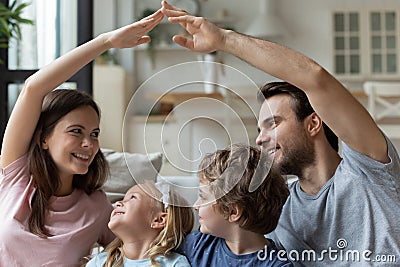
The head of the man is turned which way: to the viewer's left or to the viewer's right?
to the viewer's left

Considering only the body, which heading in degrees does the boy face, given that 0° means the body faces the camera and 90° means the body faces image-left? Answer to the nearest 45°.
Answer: approximately 45°

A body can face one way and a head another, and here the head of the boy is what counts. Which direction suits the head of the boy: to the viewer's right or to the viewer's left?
to the viewer's left

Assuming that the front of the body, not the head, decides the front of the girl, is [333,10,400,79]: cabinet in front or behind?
behind

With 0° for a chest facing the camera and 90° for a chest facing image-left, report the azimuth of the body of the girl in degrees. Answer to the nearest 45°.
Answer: approximately 45°

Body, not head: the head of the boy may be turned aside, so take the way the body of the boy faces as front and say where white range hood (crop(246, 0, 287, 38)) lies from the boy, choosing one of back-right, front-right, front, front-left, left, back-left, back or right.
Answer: back-right

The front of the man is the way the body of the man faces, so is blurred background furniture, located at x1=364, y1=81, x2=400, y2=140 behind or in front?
behind
